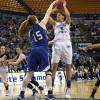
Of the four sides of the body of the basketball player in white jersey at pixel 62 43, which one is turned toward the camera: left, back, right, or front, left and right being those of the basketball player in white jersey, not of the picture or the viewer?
front

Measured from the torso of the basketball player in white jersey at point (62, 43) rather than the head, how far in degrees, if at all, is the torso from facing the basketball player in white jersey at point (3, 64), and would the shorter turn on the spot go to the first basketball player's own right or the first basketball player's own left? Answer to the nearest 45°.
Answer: approximately 135° to the first basketball player's own right
